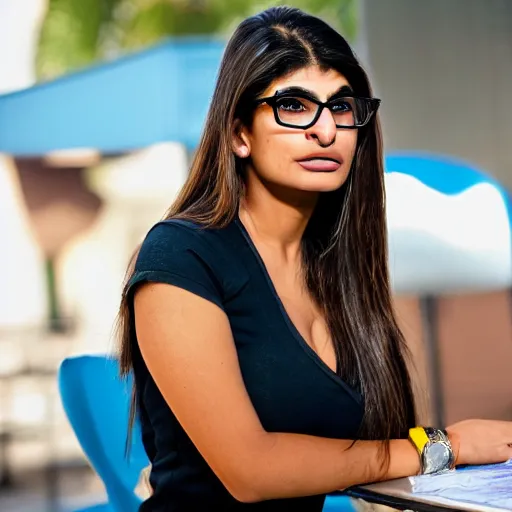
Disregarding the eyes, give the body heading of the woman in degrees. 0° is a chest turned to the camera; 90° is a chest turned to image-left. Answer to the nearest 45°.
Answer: approximately 315°

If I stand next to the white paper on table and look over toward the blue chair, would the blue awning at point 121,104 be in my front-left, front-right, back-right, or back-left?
front-right

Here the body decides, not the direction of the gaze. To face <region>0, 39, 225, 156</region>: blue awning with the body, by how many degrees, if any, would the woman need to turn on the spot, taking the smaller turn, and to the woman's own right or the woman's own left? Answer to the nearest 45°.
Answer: approximately 135° to the woman's own left
